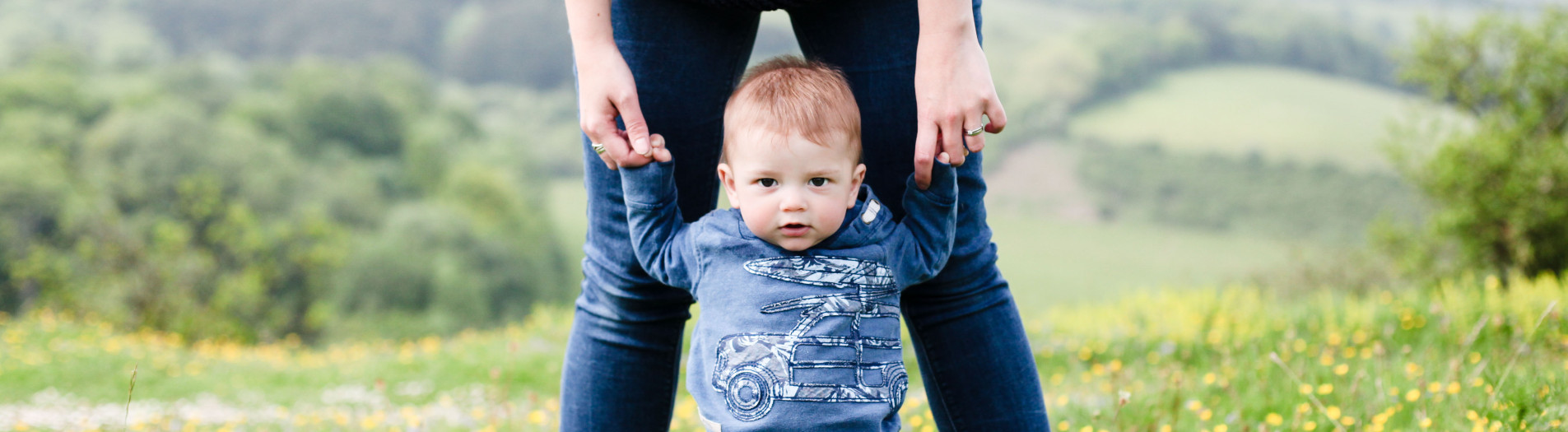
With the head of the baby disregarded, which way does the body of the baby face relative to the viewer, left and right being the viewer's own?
facing the viewer

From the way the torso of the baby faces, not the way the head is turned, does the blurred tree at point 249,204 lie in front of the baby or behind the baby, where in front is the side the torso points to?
behind

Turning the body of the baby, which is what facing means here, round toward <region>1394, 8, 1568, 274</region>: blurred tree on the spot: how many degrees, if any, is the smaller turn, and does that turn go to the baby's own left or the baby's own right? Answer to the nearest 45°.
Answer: approximately 135° to the baby's own left
